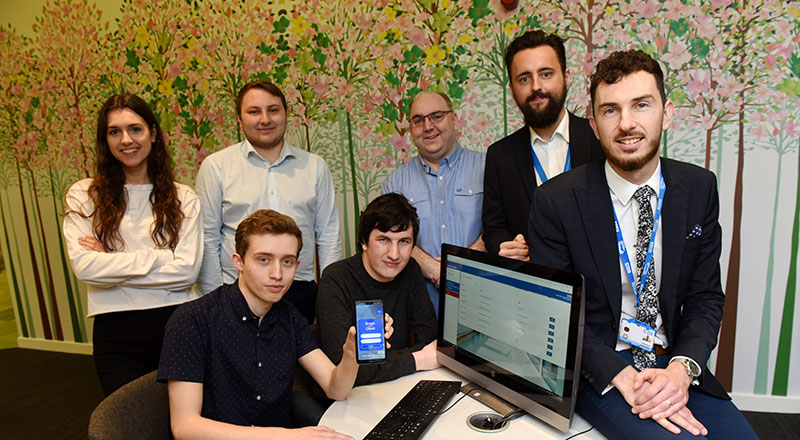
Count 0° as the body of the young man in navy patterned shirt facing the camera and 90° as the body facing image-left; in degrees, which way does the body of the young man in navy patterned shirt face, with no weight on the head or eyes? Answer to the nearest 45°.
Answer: approximately 315°

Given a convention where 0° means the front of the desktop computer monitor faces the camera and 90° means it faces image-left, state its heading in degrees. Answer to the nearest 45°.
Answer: approximately 45°

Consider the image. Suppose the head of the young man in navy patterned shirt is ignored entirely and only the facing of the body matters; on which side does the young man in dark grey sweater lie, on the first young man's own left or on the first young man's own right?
on the first young man's own left

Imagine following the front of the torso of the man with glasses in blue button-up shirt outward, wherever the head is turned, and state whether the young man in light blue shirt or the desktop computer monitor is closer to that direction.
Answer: the desktop computer monitor

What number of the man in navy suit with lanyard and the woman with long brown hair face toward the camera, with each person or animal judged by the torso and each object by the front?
2

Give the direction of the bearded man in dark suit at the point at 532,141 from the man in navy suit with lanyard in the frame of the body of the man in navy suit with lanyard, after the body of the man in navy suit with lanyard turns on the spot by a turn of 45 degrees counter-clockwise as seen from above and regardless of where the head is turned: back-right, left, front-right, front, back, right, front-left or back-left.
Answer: back
